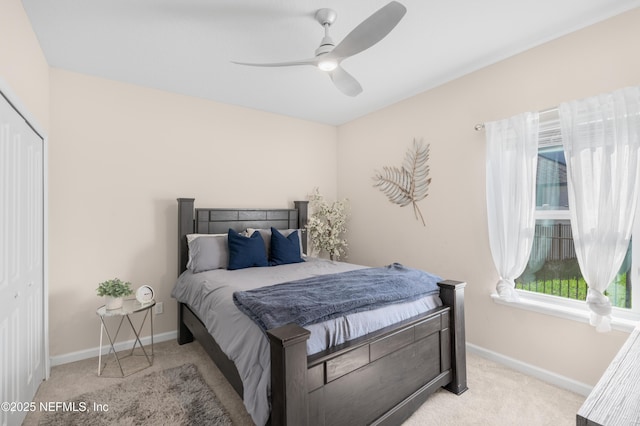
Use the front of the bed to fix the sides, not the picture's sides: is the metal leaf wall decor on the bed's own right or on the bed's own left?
on the bed's own left

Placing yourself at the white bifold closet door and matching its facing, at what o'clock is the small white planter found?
The small white planter is roughly at 11 o'clock from the white bifold closet door.

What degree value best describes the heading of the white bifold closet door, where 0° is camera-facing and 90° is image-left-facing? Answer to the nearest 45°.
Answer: approximately 270°

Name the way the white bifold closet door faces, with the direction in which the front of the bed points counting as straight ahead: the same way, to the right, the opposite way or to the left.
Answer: to the left
